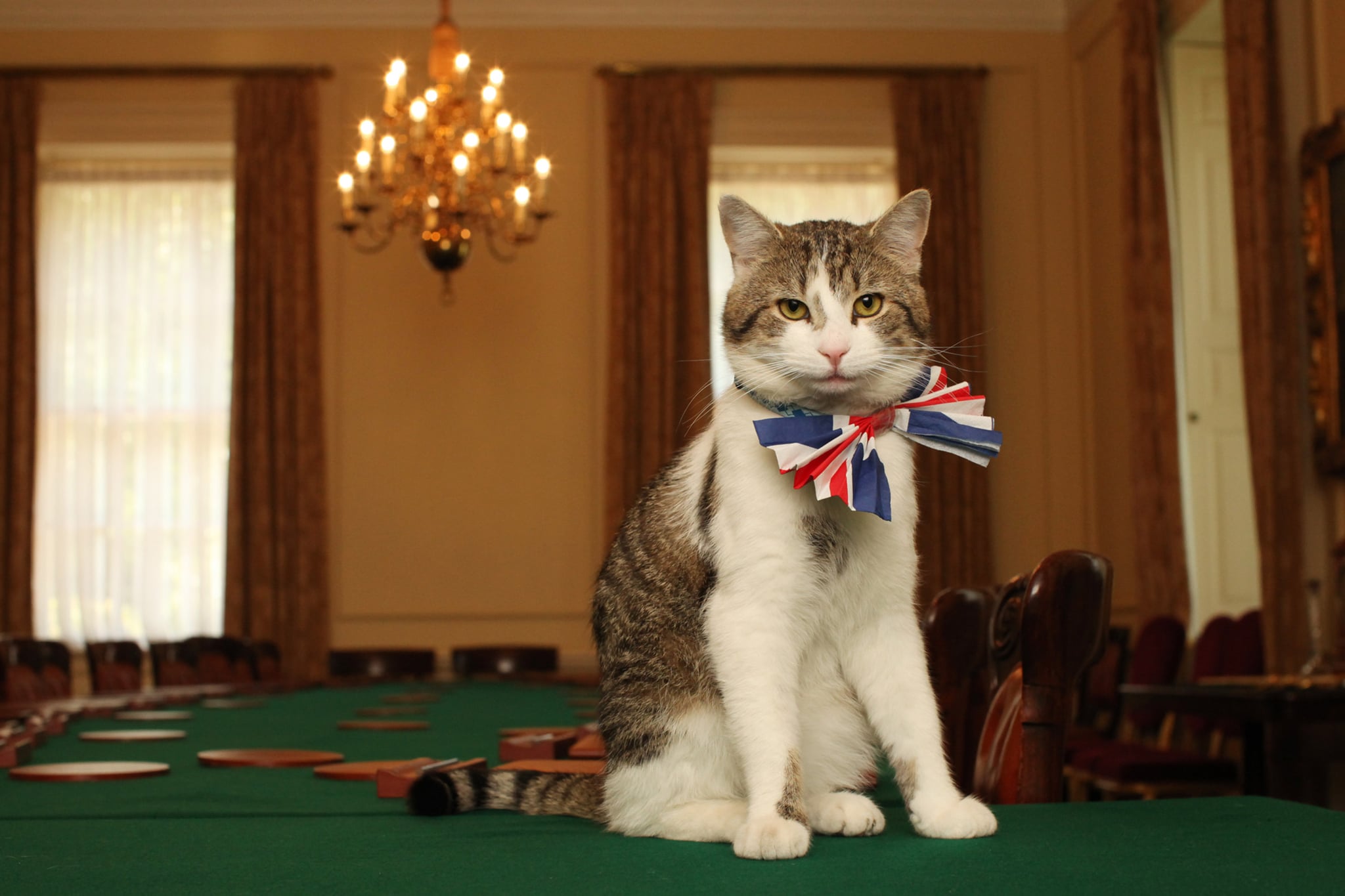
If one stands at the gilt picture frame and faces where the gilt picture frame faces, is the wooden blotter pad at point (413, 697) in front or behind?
in front

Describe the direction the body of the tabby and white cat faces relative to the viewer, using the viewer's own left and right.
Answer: facing the viewer and to the right of the viewer

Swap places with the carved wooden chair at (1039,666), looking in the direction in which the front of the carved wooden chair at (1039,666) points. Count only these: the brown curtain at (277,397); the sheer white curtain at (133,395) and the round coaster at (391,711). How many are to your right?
3

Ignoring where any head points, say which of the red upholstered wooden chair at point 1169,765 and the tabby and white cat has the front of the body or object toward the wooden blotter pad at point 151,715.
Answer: the red upholstered wooden chair

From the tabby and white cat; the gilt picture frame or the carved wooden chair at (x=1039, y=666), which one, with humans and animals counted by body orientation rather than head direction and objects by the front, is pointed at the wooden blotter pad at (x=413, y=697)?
the gilt picture frame

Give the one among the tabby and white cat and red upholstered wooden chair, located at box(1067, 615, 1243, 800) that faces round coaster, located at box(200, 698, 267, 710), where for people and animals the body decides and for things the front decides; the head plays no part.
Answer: the red upholstered wooden chair

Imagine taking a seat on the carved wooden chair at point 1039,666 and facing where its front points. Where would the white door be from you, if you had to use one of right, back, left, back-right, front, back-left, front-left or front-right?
back-right

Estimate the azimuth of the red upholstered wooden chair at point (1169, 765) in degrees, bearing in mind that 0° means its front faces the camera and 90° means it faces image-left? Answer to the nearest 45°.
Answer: approximately 45°

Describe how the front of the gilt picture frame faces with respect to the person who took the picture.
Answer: facing the viewer and to the left of the viewer

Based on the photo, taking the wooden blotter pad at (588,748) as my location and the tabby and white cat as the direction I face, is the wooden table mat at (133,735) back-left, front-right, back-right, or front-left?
back-right

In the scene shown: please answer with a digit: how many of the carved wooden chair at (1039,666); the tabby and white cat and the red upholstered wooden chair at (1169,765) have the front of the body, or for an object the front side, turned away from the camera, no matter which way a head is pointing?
0
